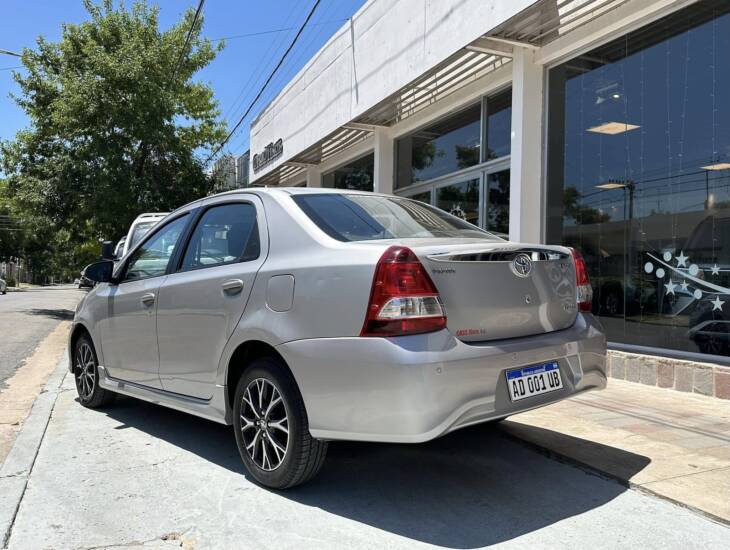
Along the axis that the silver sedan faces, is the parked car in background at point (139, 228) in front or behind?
in front

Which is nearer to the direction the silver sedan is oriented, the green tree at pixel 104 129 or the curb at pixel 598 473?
the green tree

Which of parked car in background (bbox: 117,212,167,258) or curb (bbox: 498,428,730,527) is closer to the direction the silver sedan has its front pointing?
the parked car in background

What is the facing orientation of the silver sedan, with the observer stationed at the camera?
facing away from the viewer and to the left of the viewer

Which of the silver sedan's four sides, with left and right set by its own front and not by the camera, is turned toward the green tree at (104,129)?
front
